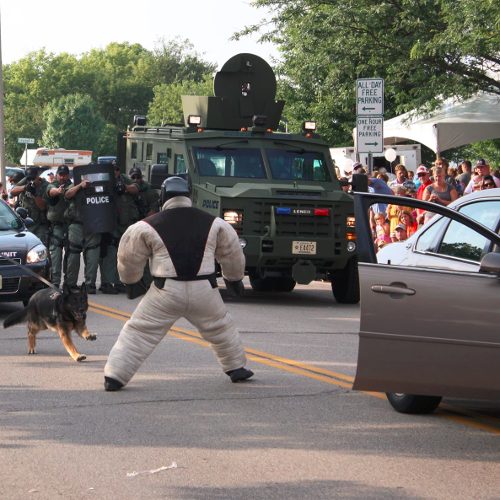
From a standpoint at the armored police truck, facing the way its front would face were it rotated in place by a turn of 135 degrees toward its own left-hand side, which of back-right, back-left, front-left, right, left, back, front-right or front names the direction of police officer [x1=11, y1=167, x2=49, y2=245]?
left

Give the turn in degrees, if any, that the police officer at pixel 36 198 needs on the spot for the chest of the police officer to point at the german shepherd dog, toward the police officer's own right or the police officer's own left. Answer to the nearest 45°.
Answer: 0° — they already face it

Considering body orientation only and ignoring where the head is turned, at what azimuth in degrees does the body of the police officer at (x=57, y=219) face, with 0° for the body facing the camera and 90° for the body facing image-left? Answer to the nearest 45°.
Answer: approximately 0°

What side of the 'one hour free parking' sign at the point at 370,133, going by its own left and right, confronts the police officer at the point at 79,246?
right

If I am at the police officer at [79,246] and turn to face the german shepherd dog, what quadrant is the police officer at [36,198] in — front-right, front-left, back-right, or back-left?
back-right

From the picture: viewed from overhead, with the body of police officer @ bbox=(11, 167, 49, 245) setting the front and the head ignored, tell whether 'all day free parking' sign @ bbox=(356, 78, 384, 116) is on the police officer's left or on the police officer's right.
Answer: on the police officer's left

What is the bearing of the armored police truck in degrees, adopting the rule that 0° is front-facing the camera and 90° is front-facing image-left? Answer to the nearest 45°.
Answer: approximately 315°

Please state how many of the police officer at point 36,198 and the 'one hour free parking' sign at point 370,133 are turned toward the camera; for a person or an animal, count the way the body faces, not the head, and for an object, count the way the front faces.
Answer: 2
